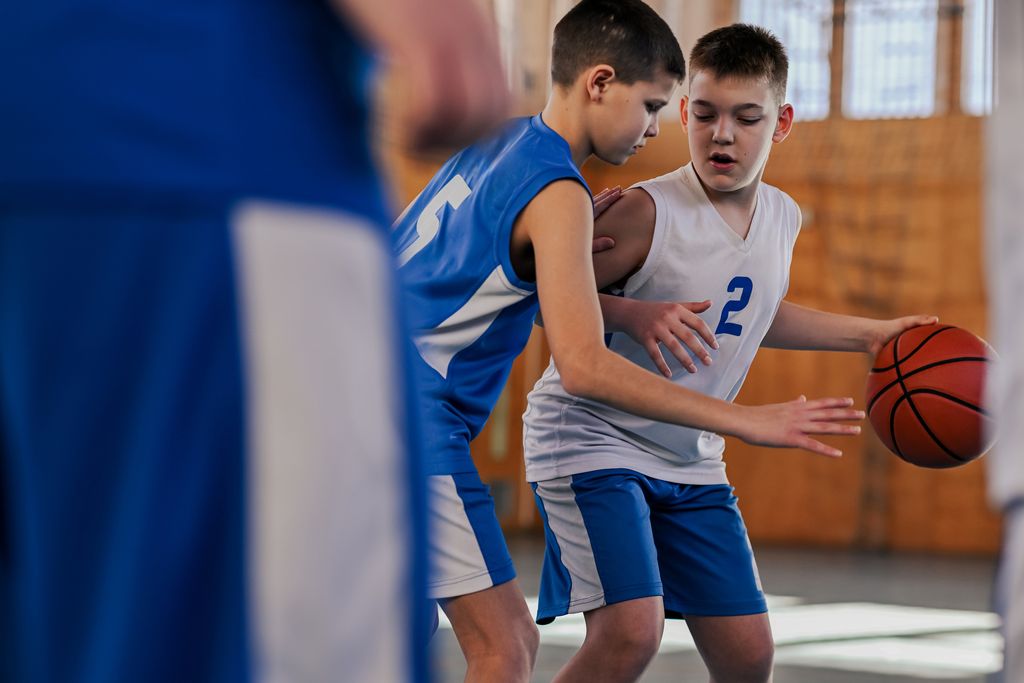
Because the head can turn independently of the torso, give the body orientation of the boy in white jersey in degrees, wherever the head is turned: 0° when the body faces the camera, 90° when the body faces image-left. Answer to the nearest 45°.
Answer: approximately 315°
